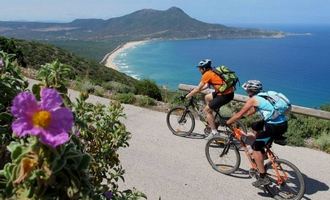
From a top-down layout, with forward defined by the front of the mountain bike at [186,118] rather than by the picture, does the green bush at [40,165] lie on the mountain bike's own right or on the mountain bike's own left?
on the mountain bike's own left

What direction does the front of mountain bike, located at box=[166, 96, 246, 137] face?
to the viewer's left

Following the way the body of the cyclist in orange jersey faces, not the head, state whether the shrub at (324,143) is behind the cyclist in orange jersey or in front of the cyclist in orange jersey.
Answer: behind

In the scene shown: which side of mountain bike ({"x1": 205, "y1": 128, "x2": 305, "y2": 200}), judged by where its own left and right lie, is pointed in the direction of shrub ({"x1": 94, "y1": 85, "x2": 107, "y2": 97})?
front

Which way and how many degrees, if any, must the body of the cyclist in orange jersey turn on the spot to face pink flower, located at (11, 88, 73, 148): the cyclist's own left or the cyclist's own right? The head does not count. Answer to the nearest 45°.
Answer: approximately 90° to the cyclist's own left

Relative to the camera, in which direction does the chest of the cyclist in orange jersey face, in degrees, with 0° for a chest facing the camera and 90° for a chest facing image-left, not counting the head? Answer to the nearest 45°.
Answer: approximately 90°

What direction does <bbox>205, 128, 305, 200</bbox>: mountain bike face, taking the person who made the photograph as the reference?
facing away from the viewer and to the left of the viewer
